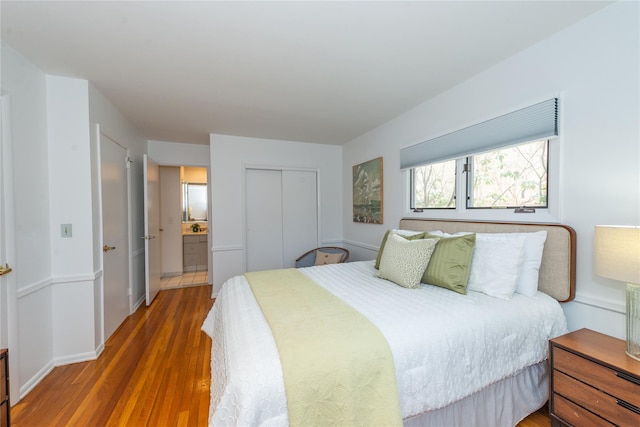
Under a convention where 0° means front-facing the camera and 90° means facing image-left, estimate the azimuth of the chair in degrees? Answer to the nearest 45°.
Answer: approximately 45°

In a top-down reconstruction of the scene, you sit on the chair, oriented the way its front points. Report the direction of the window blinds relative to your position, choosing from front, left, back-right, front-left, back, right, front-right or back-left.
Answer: left

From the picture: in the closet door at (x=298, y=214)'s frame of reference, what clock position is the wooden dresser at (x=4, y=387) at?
The wooden dresser is roughly at 1 o'clock from the closet door.

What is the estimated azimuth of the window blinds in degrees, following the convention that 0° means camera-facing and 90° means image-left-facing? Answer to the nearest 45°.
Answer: approximately 45°

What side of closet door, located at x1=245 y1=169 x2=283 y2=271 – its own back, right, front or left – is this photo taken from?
front

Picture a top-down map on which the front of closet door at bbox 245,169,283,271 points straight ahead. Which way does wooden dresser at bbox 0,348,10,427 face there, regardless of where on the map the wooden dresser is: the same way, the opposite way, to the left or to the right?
to the left

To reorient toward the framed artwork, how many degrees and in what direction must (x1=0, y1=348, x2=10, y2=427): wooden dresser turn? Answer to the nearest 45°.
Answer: approximately 45° to its left

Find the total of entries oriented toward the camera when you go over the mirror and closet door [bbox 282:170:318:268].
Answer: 2

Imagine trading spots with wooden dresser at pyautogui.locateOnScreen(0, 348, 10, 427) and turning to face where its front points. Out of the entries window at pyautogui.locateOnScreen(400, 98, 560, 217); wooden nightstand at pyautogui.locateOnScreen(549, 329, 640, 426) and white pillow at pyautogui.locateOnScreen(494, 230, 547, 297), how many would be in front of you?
3

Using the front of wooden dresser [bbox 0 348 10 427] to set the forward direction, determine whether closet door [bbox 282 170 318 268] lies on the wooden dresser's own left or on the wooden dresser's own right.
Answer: on the wooden dresser's own left

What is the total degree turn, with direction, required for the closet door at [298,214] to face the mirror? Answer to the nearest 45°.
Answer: approximately 135° to its right

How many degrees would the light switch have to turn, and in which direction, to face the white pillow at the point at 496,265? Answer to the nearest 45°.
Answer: approximately 45° to its left

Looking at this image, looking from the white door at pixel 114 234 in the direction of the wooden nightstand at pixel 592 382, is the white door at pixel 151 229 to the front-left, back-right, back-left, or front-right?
back-left

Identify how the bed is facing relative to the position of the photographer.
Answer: facing the viewer and to the left of the viewer
